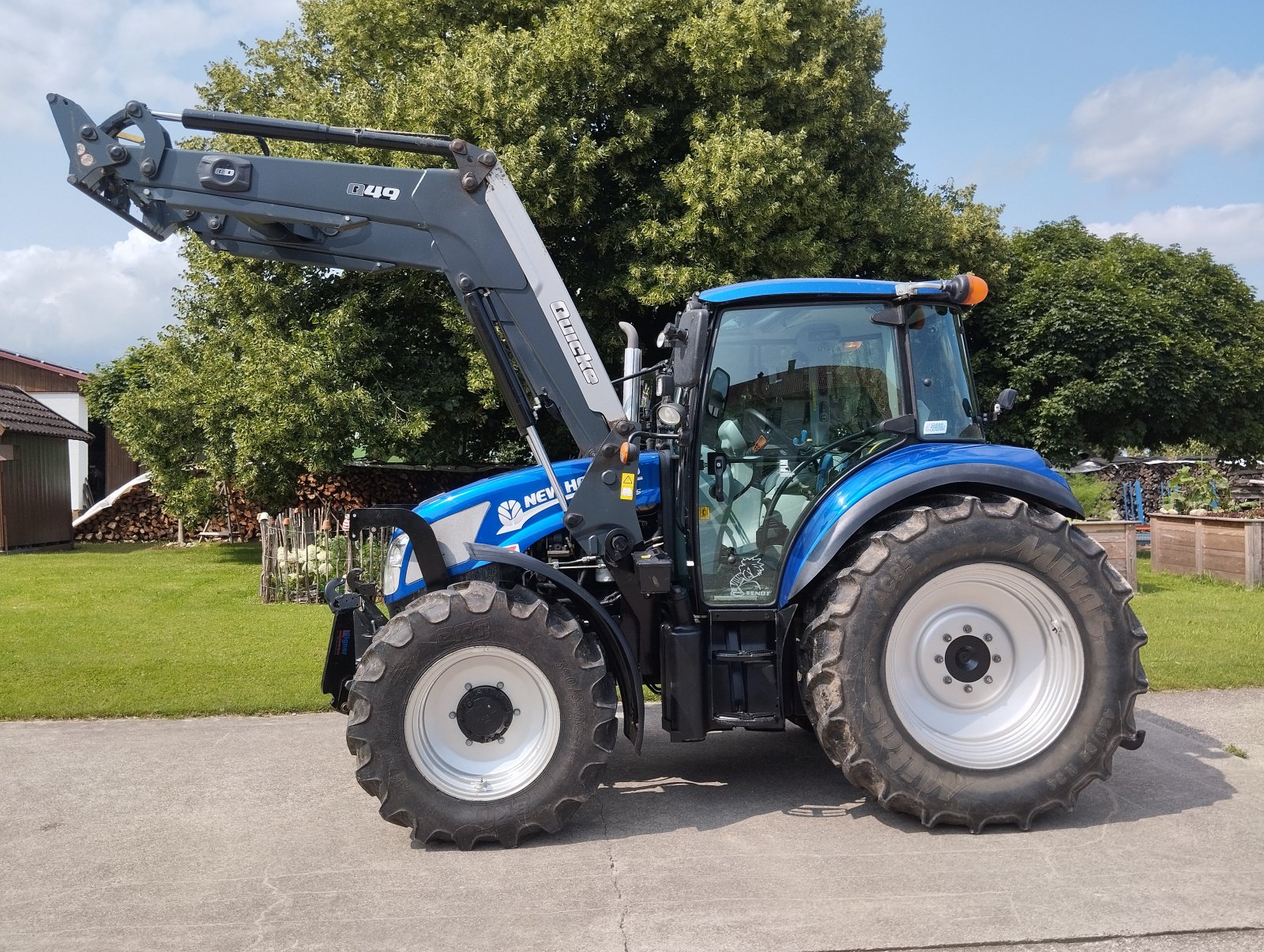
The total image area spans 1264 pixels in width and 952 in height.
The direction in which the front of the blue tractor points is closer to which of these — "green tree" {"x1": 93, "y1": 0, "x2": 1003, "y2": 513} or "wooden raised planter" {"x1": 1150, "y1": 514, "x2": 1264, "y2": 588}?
the green tree

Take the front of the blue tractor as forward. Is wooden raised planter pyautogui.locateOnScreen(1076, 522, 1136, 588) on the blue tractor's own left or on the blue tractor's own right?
on the blue tractor's own right

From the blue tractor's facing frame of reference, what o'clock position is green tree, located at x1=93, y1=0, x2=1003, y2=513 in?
The green tree is roughly at 3 o'clock from the blue tractor.

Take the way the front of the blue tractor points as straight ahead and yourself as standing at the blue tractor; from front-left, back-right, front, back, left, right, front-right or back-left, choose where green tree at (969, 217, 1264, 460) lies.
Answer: back-right

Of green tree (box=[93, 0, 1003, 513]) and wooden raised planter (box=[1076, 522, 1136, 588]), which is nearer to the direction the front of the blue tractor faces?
the green tree

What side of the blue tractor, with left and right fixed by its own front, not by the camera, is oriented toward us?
left

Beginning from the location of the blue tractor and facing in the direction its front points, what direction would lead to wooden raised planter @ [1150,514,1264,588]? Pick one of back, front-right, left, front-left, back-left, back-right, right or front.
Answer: back-right
